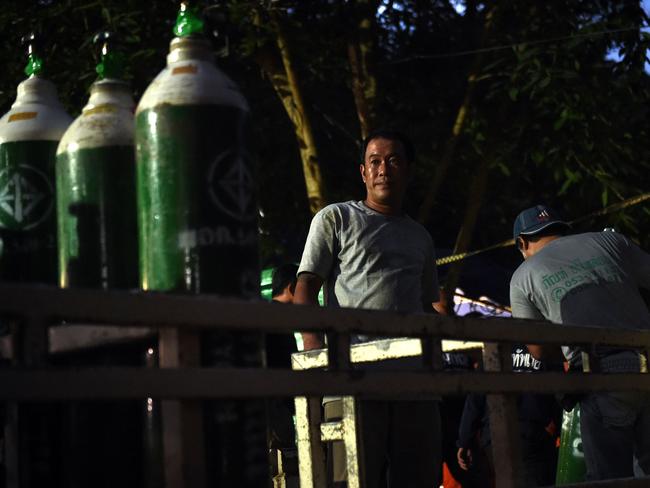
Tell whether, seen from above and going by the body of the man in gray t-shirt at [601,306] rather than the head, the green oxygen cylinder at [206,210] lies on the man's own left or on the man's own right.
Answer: on the man's own left

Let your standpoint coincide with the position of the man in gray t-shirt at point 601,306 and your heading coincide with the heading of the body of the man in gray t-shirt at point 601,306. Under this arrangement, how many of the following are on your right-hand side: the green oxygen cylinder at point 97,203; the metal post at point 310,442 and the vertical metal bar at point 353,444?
0

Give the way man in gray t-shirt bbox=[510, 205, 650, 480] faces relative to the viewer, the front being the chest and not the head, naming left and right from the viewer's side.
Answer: facing away from the viewer and to the left of the viewer

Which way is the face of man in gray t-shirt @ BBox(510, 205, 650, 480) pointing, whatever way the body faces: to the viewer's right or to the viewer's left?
to the viewer's left

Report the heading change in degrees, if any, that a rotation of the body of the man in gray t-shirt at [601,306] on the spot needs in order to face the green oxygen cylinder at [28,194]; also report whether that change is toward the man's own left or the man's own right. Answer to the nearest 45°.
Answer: approximately 90° to the man's own left

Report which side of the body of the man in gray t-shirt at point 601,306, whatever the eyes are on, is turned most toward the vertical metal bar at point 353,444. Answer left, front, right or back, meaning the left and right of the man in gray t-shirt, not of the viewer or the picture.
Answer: left

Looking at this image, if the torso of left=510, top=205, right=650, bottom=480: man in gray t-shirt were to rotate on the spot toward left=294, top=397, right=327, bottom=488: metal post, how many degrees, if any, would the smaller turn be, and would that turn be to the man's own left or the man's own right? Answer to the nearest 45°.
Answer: approximately 90° to the man's own left

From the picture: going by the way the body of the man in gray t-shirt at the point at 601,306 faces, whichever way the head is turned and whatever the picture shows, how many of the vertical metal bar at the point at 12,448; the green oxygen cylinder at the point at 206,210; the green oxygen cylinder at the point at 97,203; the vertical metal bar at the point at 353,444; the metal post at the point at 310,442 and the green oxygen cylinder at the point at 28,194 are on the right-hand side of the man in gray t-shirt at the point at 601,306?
0

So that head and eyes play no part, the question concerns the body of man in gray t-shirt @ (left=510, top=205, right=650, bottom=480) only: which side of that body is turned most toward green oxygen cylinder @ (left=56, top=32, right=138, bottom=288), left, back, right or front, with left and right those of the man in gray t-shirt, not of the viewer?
left

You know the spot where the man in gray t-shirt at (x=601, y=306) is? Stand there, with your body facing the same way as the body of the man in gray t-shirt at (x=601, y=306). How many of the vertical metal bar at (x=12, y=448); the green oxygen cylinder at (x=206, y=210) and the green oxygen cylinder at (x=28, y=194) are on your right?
0

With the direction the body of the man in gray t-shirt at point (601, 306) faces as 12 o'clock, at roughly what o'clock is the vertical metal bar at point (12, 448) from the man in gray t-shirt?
The vertical metal bar is roughly at 8 o'clock from the man in gray t-shirt.

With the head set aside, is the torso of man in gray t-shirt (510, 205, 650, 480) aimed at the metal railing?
no

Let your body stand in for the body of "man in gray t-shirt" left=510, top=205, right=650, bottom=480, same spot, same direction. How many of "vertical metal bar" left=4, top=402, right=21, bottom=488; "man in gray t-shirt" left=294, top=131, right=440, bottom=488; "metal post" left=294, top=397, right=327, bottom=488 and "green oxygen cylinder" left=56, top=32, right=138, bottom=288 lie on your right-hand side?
0

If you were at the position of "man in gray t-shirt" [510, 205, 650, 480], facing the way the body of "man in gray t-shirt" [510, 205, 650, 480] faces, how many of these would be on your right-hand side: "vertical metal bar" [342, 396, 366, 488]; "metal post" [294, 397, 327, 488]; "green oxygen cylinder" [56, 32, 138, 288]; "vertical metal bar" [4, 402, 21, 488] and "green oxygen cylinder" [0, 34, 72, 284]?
0
